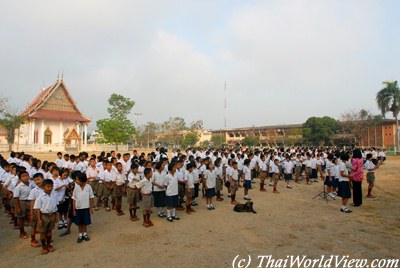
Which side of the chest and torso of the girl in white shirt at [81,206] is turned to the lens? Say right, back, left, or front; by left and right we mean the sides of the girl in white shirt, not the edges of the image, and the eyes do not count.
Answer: front

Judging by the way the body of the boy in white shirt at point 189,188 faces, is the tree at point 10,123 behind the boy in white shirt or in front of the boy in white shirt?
behind

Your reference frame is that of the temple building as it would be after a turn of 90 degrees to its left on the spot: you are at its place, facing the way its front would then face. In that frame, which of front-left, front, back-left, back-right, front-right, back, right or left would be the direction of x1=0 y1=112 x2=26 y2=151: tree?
back

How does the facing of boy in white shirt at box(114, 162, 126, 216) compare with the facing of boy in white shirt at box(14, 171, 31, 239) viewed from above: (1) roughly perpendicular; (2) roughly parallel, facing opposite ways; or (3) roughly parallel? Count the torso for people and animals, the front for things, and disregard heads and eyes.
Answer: roughly parallel

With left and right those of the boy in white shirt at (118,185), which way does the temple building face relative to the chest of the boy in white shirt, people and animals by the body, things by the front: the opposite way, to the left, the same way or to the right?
the same way

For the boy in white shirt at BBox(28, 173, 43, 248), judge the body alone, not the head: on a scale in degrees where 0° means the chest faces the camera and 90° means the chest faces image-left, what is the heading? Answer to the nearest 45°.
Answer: approximately 315°

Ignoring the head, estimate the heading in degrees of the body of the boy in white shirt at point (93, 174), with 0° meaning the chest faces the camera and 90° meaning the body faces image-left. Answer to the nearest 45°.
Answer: approximately 315°

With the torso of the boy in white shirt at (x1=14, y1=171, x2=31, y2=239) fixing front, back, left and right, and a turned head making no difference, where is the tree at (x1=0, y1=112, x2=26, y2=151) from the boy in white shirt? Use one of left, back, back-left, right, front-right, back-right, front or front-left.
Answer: back-left

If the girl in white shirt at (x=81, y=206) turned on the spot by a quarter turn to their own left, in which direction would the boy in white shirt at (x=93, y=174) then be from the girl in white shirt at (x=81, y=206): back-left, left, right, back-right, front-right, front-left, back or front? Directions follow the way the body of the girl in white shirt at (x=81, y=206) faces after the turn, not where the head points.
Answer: left

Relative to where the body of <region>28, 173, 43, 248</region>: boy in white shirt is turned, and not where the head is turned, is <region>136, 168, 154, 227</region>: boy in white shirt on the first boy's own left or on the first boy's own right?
on the first boy's own left

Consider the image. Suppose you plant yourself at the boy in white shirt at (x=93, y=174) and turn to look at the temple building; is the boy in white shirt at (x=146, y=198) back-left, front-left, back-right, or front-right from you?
back-right

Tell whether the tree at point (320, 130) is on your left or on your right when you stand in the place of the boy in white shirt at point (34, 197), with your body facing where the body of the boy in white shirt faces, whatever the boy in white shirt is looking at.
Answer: on your left

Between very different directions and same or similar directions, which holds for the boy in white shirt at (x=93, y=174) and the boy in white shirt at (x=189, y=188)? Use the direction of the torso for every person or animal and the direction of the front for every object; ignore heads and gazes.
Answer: same or similar directions

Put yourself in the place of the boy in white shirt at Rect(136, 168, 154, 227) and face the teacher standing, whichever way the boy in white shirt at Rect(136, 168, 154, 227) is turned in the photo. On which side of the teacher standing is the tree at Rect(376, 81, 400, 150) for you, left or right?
left

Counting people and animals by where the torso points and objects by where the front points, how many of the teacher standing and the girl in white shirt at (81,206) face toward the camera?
1
